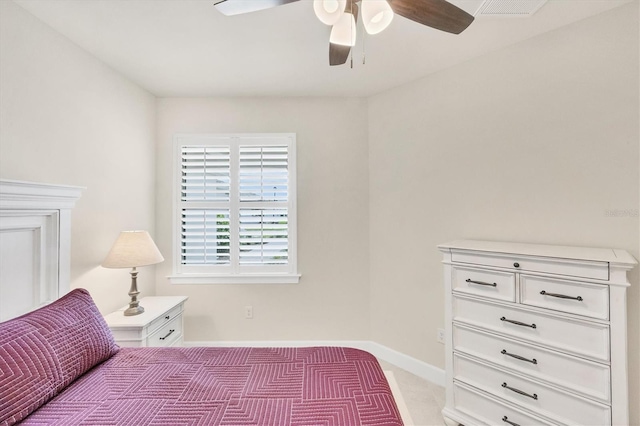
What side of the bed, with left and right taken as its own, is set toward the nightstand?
left

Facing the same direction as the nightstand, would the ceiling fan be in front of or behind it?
in front

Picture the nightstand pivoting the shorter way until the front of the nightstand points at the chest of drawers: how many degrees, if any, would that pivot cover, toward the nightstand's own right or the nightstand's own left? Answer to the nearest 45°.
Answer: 0° — it already faces it

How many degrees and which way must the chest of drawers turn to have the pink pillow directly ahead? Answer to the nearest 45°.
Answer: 0° — it already faces it

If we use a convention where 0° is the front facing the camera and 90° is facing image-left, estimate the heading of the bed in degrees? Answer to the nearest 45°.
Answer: approximately 270°

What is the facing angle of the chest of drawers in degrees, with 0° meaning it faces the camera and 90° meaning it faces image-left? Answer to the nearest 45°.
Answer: approximately 45°

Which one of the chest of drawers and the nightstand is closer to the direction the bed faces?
the chest of drawers

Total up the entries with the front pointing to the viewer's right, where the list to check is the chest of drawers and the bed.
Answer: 1

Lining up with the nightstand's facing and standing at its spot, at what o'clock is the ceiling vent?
The ceiling vent is roughly at 12 o'clock from the nightstand.

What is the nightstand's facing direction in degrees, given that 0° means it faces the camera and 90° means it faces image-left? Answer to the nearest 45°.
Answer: approximately 315°

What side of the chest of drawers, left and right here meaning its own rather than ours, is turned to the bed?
front

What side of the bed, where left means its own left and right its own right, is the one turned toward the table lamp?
left

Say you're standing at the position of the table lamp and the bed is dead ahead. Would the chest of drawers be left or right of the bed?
left
